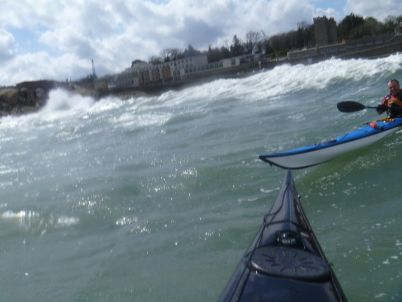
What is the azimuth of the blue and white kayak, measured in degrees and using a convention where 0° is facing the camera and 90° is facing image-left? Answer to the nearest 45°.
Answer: approximately 45°

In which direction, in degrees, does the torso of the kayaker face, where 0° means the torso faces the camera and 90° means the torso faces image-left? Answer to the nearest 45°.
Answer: approximately 45°
